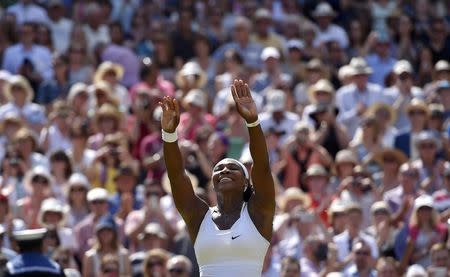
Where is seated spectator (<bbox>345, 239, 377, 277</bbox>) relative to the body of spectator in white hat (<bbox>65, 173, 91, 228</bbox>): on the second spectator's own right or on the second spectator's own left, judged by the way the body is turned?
on the second spectator's own left

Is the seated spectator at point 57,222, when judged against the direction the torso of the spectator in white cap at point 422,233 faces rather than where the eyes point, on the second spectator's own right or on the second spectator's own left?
on the second spectator's own right

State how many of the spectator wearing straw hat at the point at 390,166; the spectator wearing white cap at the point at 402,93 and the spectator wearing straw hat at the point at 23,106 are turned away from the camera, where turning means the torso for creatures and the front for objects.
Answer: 0

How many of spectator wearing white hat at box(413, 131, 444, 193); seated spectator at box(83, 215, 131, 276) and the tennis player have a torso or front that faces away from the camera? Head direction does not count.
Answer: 0

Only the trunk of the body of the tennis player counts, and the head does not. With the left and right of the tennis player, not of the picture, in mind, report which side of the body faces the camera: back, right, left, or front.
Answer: front

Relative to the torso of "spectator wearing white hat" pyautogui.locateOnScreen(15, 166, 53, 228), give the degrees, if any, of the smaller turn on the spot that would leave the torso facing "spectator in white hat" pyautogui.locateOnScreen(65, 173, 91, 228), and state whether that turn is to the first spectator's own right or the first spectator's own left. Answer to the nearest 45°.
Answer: approximately 90° to the first spectator's own left

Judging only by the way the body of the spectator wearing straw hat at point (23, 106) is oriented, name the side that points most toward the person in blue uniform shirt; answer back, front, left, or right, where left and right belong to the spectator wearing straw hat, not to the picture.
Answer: front

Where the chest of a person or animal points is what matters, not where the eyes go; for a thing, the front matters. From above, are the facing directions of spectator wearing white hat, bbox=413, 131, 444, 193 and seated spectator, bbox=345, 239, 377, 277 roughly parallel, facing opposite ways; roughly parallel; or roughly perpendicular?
roughly parallel

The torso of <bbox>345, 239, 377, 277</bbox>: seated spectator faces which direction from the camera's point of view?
toward the camera

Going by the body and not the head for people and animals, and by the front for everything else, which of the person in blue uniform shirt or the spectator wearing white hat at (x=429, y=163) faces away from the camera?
the person in blue uniform shirt

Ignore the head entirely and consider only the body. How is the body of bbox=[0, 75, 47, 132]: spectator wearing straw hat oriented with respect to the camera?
toward the camera
